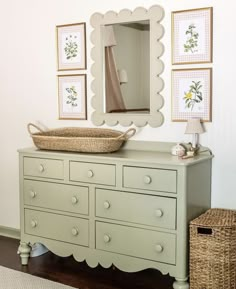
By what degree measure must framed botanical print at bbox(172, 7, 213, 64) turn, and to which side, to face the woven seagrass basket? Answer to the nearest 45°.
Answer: approximately 45° to its right

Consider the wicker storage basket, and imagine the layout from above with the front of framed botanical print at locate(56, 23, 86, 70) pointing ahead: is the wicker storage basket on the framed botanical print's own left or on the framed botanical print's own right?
on the framed botanical print's own left

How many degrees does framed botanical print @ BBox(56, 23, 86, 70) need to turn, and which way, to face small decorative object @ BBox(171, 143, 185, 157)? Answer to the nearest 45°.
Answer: approximately 90° to its left

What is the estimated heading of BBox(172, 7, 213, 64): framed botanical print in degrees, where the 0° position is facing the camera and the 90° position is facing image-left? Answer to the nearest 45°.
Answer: approximately 45°

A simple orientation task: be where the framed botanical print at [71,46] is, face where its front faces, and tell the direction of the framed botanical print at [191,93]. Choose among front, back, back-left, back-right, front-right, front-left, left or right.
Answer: left

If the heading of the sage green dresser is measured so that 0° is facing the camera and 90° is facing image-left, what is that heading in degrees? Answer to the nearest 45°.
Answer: approximately 45°

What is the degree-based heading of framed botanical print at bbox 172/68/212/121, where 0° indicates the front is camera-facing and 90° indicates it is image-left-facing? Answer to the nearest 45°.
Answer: approximately 45°

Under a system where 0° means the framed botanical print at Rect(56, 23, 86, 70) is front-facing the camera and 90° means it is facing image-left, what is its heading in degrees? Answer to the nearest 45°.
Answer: approximately 45°
